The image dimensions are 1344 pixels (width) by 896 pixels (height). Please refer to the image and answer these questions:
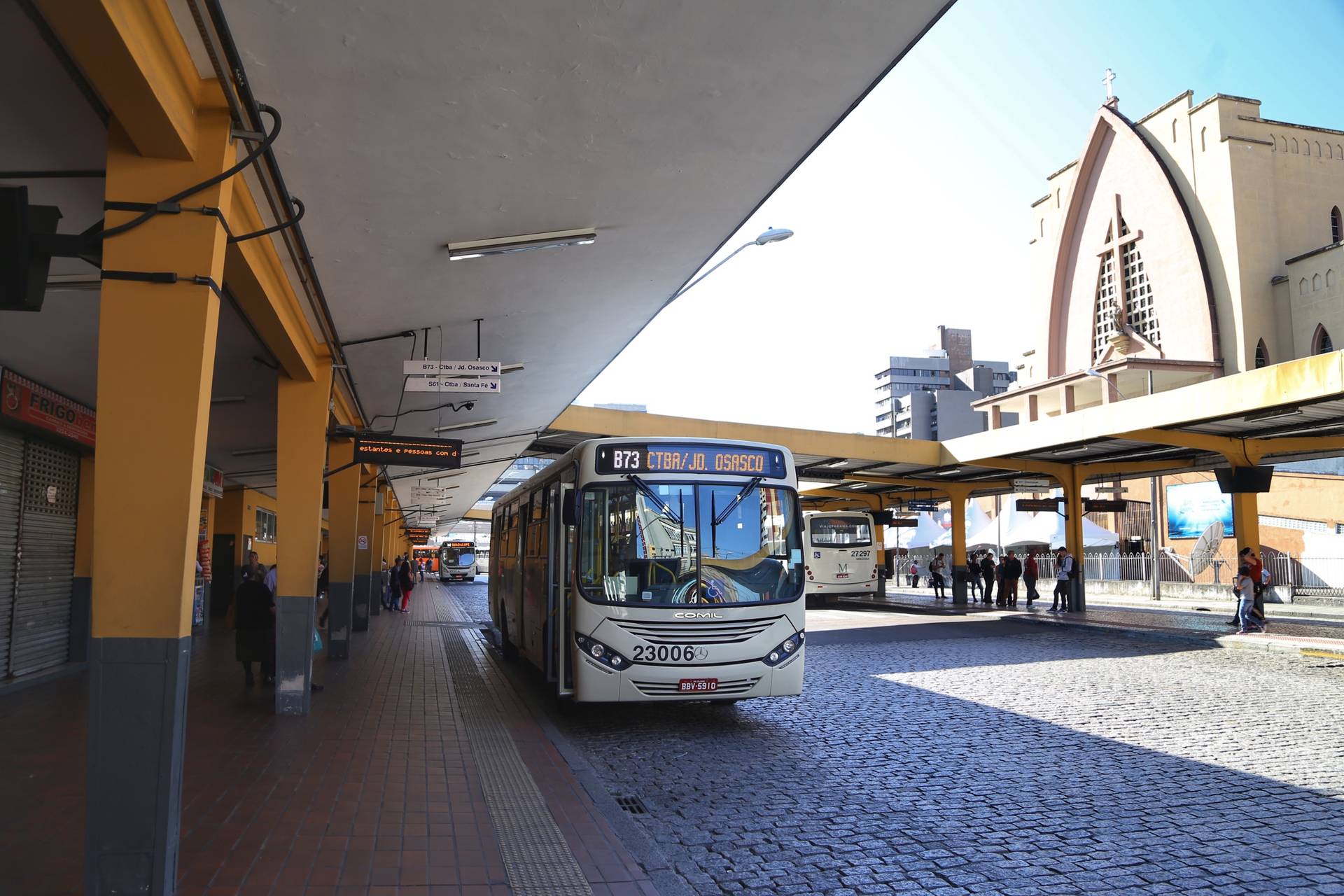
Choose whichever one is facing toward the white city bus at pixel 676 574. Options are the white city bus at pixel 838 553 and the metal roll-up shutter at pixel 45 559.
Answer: the metal roll-up shutter

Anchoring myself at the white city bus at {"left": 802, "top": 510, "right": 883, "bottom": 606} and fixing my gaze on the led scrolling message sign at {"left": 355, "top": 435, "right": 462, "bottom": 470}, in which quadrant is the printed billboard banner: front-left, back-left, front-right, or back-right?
back-left

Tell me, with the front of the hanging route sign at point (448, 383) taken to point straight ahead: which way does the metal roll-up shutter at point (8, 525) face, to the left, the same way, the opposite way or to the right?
to the left

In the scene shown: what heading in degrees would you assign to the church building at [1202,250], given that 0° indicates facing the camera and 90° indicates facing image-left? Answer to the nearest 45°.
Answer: approximately 45°

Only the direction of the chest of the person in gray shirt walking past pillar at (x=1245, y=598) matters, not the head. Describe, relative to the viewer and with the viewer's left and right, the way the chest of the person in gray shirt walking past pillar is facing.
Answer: facing to the left of the viewer

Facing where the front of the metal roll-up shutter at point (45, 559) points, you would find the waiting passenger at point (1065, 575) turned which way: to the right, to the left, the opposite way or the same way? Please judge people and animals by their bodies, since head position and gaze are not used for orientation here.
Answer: the opposite way

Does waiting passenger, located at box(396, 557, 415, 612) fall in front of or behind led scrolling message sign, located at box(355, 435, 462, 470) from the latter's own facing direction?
behind

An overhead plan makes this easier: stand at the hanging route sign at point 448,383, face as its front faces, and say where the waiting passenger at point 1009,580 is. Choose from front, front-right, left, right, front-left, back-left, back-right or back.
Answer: back-left

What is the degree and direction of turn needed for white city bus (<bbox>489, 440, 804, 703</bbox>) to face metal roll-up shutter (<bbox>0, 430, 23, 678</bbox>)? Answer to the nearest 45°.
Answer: approximately 90° to its right

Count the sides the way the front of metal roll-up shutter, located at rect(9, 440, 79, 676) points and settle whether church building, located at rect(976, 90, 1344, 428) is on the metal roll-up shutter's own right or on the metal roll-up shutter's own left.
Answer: on the metal roll-up shutter's own left
